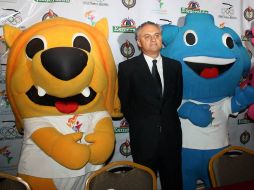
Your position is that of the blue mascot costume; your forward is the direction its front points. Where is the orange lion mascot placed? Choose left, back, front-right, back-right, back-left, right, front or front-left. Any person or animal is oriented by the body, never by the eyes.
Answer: front-right

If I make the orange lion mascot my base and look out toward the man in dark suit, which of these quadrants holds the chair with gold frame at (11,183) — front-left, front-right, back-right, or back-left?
back-right

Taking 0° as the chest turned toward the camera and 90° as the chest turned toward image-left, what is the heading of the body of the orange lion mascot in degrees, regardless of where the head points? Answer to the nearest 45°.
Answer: approximately 0°

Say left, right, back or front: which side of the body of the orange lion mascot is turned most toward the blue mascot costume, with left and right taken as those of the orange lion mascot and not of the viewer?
left

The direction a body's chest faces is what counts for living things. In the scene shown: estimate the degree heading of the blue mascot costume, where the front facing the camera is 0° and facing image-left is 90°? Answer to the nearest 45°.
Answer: approximately 0°

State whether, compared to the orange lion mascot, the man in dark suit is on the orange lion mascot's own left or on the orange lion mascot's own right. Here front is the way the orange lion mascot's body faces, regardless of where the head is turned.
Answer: on the orange lion mascot's own left

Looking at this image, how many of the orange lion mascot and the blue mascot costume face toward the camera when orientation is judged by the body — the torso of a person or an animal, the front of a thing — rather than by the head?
2
